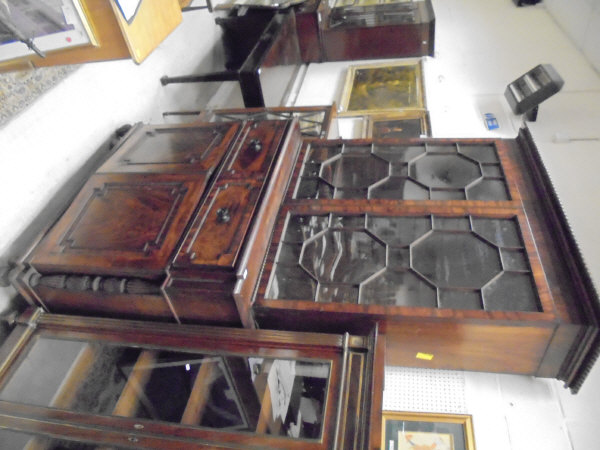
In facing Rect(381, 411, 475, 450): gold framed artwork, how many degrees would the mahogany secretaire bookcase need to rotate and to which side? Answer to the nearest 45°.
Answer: approximately 135° to its left

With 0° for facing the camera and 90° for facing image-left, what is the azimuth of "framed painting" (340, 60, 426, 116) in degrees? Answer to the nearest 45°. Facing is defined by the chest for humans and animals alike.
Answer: approximately 0°

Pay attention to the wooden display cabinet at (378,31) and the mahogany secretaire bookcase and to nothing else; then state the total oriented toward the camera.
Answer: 2

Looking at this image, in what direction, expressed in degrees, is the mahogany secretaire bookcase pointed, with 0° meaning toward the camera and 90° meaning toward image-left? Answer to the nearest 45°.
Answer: approximately 0°
